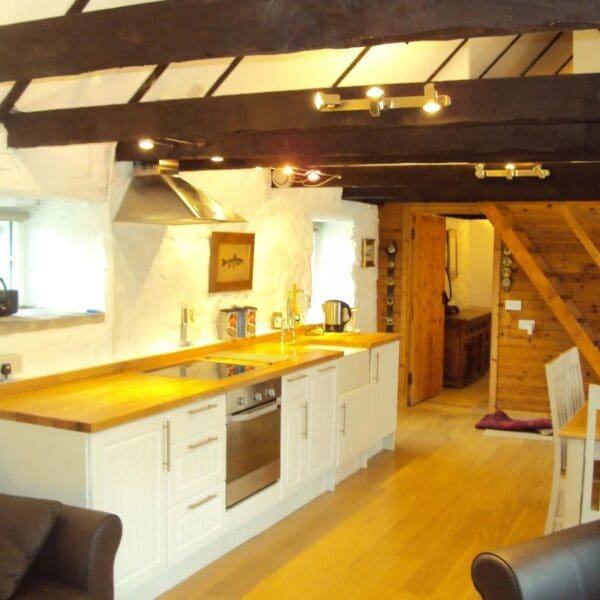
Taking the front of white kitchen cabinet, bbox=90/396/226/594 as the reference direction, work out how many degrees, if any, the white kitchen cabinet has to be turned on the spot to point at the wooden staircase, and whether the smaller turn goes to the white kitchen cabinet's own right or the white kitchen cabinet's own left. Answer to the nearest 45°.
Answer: approximately 90° to the white kitchen cabinet's own left

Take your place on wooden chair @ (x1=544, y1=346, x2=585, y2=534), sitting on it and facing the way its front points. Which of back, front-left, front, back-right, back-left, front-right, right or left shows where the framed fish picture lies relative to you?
back-right

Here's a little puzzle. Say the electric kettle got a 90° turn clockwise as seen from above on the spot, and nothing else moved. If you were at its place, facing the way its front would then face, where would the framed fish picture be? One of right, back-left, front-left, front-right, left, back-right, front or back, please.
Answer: back-left

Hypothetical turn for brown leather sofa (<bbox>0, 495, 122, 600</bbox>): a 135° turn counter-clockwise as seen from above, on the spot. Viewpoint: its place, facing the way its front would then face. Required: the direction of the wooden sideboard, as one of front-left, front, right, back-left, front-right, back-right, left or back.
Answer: front-right

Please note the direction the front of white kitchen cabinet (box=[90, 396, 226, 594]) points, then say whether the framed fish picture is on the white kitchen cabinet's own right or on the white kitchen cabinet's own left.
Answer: on the white kitchen cabinet's own left

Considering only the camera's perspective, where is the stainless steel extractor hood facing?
facing the viewer and to the right of the viewer

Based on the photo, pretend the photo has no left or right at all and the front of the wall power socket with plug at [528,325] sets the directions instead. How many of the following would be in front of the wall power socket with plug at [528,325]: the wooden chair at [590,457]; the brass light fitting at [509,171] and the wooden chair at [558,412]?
3

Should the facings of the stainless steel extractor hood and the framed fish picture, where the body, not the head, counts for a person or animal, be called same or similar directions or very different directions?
same or similar directions

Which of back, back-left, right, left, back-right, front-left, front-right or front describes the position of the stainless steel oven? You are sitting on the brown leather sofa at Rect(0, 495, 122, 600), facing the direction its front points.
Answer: left

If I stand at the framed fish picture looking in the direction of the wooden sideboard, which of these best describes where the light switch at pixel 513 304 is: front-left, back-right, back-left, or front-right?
front-right

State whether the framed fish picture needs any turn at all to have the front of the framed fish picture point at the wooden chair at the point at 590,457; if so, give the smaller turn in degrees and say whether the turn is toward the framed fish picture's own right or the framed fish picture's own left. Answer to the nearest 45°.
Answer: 0° — it already faces it

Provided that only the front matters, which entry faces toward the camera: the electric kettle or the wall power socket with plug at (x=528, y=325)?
the wall power socket with plug

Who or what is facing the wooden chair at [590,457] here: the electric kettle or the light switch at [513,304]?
the light switch

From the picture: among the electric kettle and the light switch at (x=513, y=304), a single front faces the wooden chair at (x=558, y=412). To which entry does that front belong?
the light switch

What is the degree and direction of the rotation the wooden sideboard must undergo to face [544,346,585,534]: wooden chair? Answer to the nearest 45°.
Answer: approximately 45° to its right

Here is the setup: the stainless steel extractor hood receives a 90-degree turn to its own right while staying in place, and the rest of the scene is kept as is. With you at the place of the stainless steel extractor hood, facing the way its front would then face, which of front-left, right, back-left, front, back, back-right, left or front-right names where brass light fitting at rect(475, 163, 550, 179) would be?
back-left

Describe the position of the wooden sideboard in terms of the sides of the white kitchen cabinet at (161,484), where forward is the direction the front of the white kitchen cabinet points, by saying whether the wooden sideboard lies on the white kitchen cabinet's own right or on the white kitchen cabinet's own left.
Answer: on the white kitchen cabinet's own left
